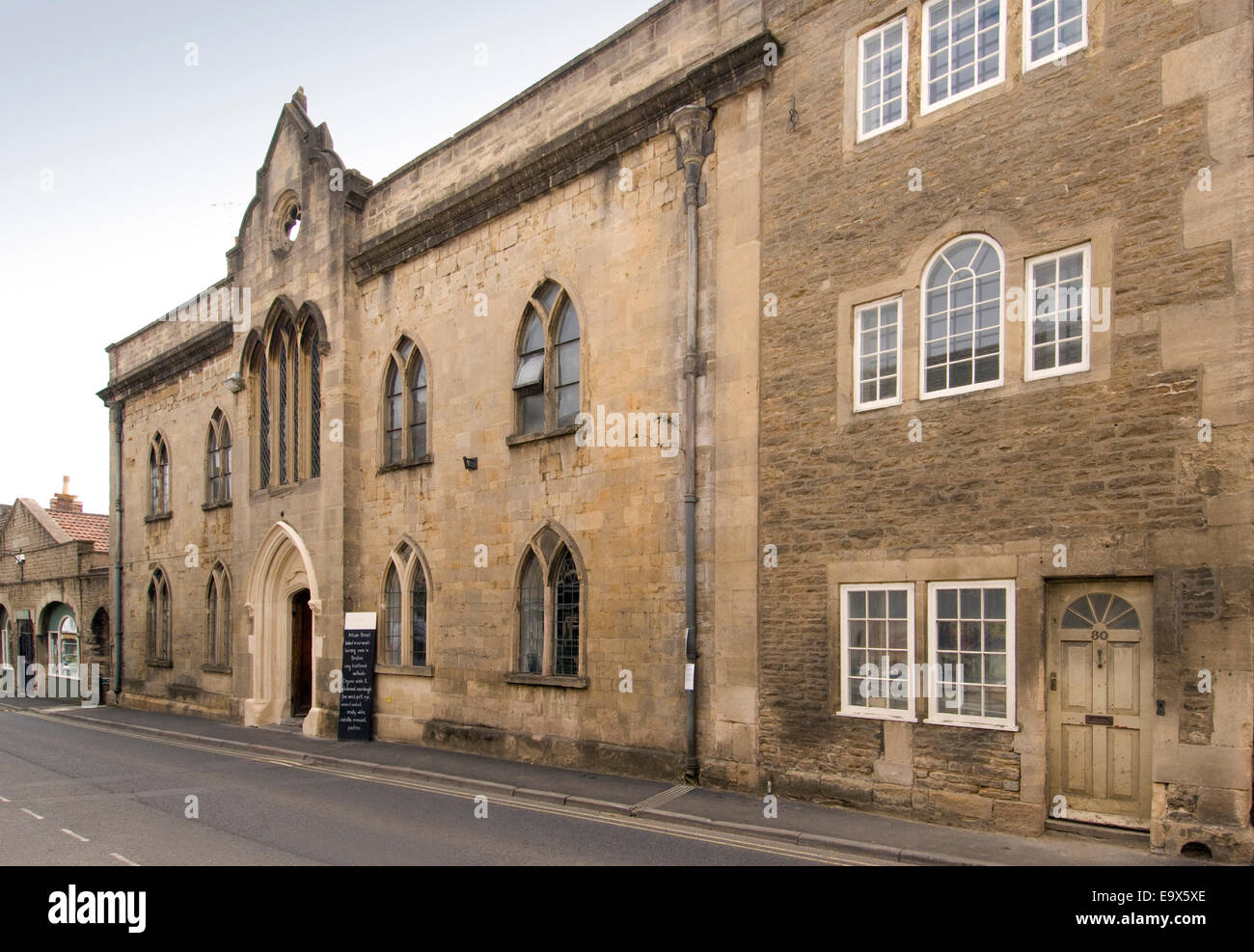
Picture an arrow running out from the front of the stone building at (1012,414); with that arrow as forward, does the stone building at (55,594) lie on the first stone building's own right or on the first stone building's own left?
on the first stone building's own right

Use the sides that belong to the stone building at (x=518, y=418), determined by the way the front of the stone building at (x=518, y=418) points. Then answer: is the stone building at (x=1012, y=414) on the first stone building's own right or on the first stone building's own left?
on the first stone building's own left

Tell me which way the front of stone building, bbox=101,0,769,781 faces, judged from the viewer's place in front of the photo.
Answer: facing the viewer and to the left of the viewer

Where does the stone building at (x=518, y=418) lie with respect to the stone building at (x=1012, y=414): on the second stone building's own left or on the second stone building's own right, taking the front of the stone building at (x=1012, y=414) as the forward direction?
on the second stone building's own right

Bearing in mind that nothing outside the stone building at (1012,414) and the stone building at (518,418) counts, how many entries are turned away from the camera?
0

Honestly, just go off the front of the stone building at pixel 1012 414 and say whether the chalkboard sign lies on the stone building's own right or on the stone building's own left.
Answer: on the stone building's own right
